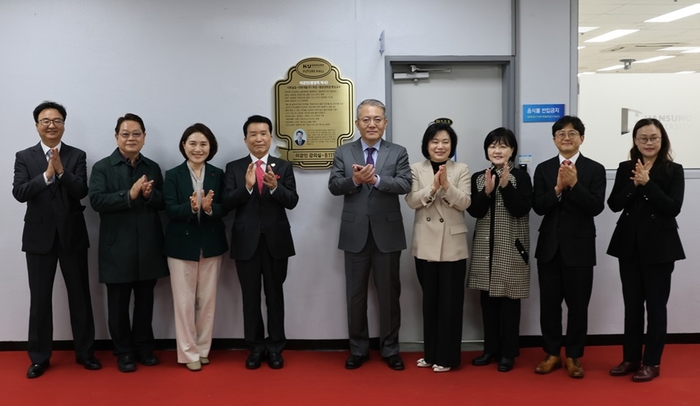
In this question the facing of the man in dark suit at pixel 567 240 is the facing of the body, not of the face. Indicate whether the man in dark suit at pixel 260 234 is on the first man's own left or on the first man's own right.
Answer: on the first man's own right

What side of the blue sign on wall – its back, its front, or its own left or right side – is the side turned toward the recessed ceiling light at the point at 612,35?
back

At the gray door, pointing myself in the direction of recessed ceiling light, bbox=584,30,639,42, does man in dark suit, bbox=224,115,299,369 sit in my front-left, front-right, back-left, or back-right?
back-left

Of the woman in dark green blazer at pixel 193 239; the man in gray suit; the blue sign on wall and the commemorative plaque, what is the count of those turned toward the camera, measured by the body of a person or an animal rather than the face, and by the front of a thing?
4

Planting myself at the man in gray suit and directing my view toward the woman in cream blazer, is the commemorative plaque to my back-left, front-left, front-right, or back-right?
back-left

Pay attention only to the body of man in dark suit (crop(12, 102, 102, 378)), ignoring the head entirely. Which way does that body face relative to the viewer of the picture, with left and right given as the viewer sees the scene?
facing the viewer

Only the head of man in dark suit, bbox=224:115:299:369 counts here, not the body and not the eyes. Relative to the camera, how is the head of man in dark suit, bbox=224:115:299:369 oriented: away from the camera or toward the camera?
toward the camera

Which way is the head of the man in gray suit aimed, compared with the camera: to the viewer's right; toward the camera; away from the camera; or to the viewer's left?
toward the camera

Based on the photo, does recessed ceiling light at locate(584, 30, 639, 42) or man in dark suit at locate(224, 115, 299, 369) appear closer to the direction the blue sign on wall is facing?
the man in dark suit

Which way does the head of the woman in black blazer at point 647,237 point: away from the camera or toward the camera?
toward the camera

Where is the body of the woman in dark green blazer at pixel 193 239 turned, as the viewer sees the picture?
toward the camera

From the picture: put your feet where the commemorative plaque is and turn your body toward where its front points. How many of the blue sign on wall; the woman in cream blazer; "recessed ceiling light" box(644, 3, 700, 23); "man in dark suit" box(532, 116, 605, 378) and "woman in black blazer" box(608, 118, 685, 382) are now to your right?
0

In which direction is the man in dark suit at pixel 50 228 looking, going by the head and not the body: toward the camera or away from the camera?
toward the camera

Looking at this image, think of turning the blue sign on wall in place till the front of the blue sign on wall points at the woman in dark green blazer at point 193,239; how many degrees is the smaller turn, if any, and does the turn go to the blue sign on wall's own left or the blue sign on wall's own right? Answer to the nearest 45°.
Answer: approximately 45° to the blue sign on wall's own right

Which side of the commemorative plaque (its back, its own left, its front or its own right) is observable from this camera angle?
front

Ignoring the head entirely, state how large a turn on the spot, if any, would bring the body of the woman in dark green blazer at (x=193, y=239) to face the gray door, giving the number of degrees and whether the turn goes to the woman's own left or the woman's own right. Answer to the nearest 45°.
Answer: approximately 90° to the woman's own left

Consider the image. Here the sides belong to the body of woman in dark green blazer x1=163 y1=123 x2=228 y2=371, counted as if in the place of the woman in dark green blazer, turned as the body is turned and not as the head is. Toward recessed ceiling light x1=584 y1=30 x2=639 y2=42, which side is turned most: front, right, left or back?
left

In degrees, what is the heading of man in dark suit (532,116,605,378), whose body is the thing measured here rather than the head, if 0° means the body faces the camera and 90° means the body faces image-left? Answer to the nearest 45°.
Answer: approximately 0°
